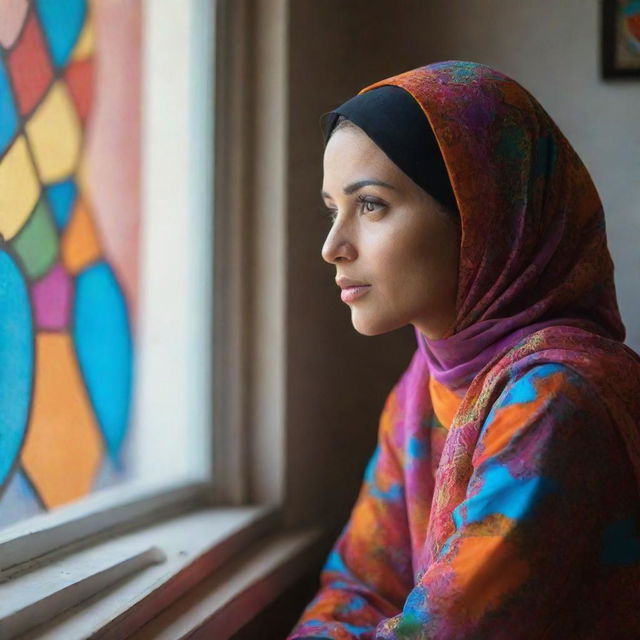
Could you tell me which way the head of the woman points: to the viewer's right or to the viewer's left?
to the viewer's left

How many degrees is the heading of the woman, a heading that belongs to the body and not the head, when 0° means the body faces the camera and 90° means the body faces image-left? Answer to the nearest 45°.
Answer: approximately 45°

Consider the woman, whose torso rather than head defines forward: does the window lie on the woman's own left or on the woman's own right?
on the woman's own right
